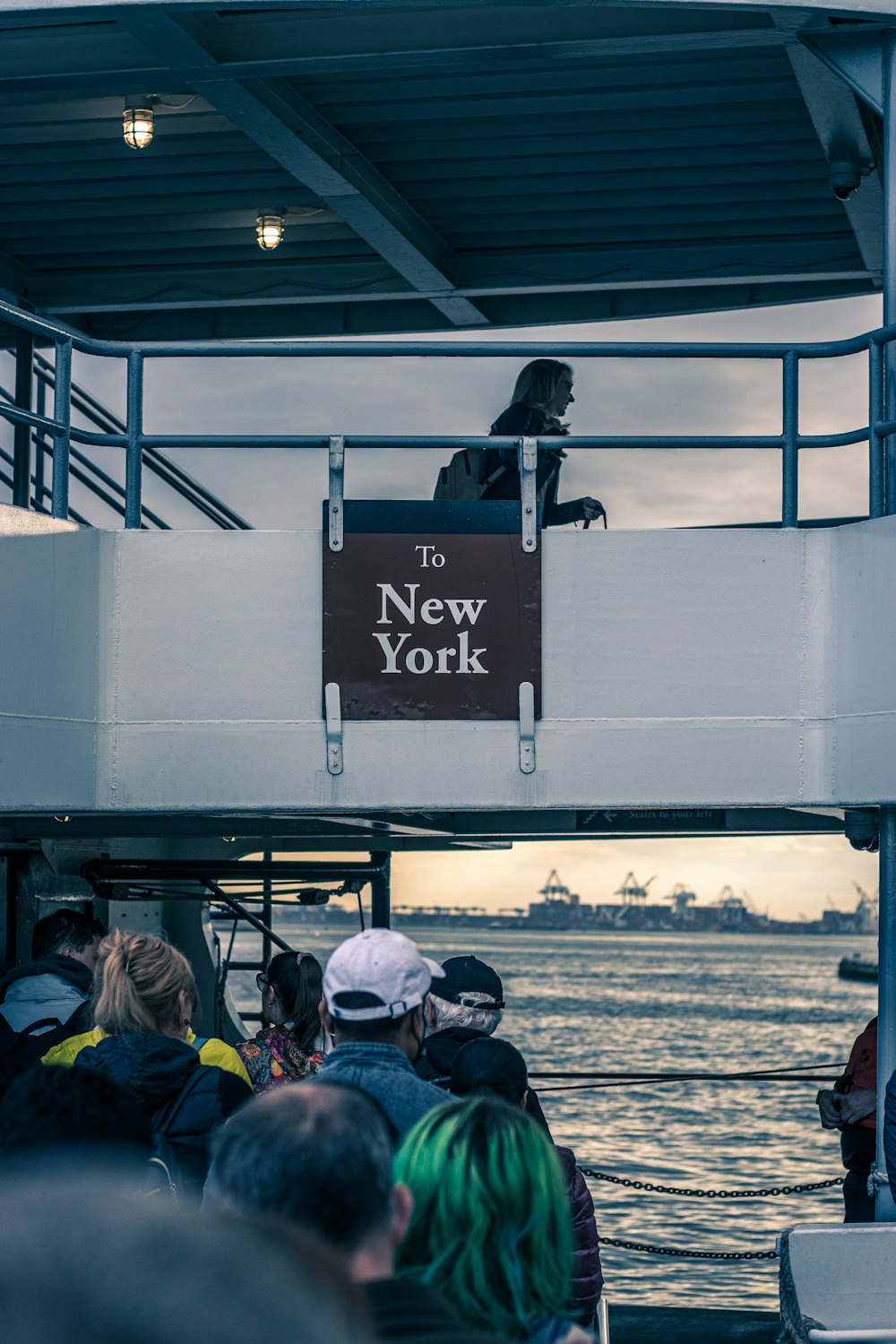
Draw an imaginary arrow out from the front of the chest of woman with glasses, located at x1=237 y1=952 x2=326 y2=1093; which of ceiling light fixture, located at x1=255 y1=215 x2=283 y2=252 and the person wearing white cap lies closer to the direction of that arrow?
the ceiling light fixture

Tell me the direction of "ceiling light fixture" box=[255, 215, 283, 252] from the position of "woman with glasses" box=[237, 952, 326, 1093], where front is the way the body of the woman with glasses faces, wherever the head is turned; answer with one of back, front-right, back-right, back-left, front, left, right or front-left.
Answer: front-right

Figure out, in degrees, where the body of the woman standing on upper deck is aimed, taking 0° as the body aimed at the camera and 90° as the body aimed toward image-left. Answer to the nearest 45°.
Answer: approximately 270°

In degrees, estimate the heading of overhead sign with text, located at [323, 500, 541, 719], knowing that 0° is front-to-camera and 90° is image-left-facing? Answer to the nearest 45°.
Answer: approximately 0°

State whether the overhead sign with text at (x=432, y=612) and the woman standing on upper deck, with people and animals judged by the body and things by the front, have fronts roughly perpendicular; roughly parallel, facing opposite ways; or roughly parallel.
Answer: roughly perpendicular

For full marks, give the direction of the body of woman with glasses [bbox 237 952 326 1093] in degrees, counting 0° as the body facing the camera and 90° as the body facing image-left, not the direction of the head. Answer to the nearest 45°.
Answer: approximately 135°

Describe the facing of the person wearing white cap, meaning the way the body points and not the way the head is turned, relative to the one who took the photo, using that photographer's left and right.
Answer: facing away from the viewer and to the right of the viewer

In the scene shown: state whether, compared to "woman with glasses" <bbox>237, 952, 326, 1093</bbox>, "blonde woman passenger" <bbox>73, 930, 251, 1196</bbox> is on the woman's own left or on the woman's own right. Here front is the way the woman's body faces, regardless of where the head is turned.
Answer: on the woman's own left
